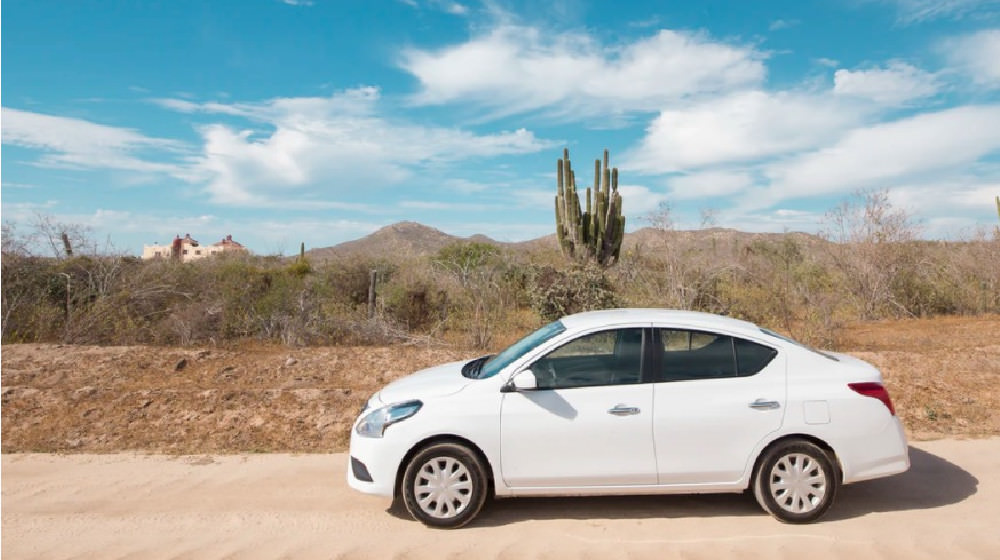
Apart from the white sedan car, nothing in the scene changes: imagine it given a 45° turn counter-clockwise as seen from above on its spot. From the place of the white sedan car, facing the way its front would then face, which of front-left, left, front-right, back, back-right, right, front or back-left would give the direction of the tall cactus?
back-right

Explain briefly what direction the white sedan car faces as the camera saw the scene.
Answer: facing to the left of the viewer
